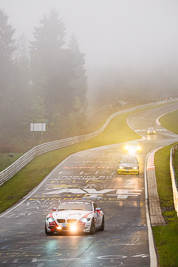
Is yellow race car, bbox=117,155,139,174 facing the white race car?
yes

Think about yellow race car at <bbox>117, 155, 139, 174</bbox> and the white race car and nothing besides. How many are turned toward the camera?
2

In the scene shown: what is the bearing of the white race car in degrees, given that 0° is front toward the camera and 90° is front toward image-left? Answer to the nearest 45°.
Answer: approximately 0°

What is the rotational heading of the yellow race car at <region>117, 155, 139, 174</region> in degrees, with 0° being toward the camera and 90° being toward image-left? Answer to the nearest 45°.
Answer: approximately 0°

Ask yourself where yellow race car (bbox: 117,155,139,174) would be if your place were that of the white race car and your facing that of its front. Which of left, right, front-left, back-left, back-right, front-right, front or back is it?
back
